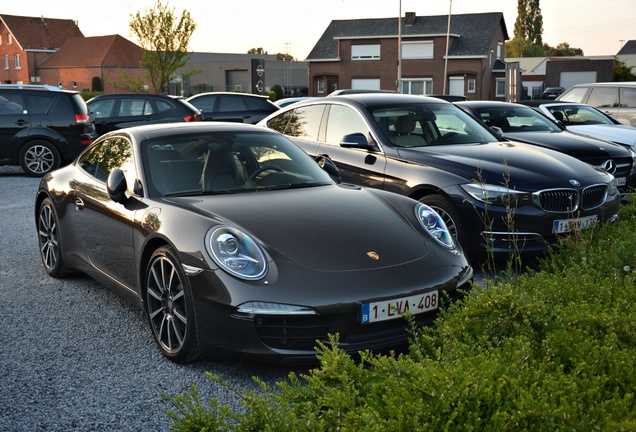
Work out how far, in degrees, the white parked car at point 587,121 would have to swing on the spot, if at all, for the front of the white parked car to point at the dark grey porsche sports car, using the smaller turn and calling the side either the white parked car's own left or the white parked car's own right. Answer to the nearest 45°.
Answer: approximately 45° to the white parked car's own right

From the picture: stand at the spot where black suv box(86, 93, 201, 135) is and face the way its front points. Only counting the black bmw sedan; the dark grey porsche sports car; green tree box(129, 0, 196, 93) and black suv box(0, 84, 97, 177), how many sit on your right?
1

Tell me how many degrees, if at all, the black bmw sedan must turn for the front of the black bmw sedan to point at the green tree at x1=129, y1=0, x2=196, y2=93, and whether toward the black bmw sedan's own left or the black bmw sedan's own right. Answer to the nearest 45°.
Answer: approximately 180°

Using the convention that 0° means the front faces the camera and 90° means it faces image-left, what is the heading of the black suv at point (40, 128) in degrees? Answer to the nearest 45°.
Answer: approximately 90°

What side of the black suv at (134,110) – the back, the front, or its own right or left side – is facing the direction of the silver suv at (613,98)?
back

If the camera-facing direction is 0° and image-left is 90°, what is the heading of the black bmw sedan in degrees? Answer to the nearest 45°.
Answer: approximately 315°

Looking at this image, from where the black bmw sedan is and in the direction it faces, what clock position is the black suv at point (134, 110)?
The black suv is roughly at 6 o'clock from the black bmw sedan.

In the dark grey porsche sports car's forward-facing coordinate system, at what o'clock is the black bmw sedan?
The black bmw sedan is roughly at 9 o'clock from the dark grey porsche sports car.

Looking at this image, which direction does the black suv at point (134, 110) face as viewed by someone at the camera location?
facing to the left of the viewer

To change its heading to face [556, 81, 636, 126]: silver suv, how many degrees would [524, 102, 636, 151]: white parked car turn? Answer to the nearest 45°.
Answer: approximately 135° to its left

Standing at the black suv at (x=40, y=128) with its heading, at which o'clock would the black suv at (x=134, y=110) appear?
the black suv at (x=134, y=110) is roughly at 5 o'clock from the black suv at (x=40, y=128).

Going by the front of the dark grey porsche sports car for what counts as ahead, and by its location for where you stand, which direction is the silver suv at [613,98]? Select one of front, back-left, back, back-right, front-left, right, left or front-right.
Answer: left

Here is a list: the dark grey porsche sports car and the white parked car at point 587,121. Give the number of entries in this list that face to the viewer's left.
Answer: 0
